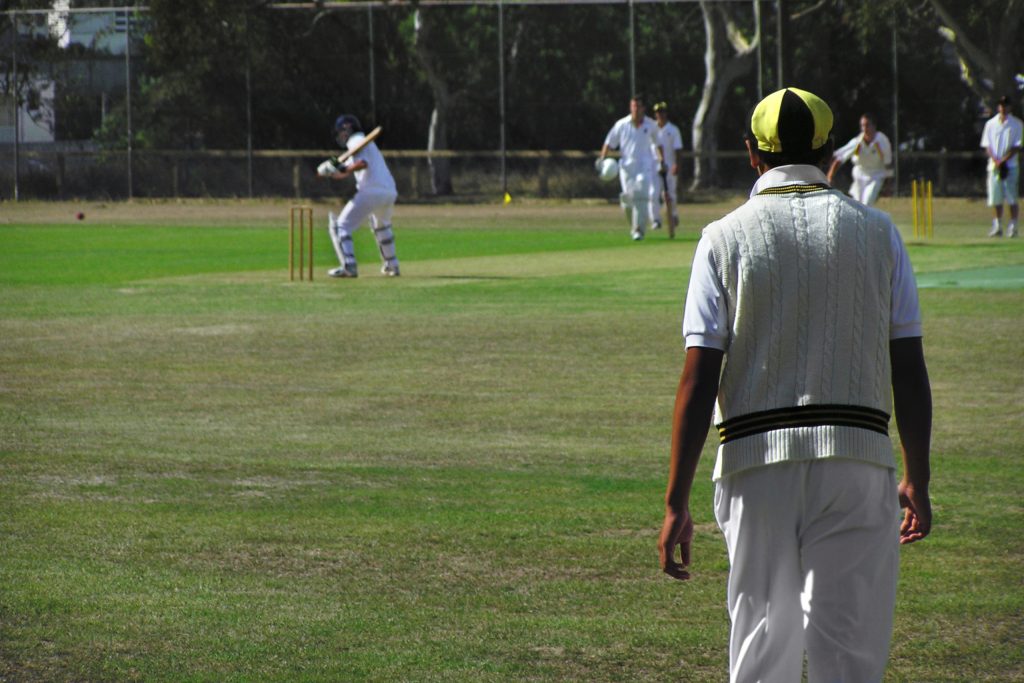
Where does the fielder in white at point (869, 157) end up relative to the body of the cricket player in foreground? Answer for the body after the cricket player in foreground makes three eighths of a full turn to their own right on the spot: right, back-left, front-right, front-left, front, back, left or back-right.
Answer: back-left

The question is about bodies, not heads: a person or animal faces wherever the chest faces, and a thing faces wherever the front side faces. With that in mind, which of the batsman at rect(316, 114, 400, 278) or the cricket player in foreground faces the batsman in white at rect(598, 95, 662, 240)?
the cricket player in foreground

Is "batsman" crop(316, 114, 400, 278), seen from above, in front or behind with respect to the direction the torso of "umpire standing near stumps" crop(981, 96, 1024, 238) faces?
in front

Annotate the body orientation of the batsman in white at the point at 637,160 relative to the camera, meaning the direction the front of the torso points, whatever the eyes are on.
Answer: toward the camera

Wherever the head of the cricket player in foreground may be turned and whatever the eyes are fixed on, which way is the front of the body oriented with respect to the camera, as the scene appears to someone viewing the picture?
away from the camera

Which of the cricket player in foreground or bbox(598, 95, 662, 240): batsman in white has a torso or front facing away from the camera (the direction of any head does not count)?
the cricket player in foreground

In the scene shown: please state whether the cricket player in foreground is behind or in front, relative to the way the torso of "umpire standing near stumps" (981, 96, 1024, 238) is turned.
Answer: in front

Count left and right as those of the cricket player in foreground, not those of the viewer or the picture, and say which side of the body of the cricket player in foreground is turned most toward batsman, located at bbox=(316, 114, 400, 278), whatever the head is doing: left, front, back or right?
front

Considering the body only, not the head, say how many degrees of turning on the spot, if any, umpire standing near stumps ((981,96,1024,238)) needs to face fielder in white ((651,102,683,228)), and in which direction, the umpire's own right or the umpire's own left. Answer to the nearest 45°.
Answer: approximately 90° to the umpire's own right

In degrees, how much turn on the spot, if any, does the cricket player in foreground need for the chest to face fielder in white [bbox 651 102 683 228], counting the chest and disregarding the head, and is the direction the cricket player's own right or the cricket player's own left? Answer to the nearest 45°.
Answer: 0° — they already face them

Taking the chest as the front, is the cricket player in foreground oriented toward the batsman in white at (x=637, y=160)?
yes

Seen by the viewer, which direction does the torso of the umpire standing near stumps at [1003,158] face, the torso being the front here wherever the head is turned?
toward the camera

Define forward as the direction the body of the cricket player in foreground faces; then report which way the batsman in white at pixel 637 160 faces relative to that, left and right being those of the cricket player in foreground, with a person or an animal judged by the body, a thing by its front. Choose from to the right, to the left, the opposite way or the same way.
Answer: the opposite way

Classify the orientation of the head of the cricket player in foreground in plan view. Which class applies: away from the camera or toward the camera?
away from the camera

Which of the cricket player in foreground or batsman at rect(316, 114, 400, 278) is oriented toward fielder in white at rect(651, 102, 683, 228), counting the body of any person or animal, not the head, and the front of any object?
the cricket player in foreground
